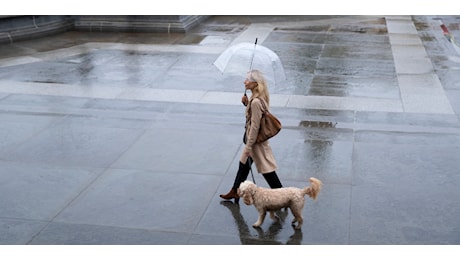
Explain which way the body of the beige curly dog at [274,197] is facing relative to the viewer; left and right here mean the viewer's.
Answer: facing to the left of the viewer

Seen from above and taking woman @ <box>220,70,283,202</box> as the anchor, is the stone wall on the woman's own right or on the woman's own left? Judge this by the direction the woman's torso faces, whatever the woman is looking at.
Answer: on the woman's own right

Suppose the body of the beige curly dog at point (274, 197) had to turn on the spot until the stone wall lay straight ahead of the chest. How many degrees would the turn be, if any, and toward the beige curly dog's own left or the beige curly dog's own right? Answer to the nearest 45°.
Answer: approximately 45° to the beige curly dog's own right

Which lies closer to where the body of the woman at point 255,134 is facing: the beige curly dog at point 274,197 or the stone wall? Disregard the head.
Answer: the stone wall

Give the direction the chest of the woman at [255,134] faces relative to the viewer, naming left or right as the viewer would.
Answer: facing to the left of the viewer

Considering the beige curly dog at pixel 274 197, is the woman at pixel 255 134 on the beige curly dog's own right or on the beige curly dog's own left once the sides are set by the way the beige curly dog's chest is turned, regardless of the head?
on the beige curly dog's own right

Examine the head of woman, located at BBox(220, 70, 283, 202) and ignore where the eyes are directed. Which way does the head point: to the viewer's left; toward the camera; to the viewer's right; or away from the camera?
to the viewer's left

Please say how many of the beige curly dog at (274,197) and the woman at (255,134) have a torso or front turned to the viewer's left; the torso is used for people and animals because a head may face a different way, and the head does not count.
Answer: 2
